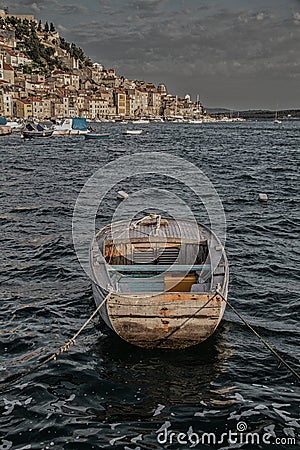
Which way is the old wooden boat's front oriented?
away from the camera
